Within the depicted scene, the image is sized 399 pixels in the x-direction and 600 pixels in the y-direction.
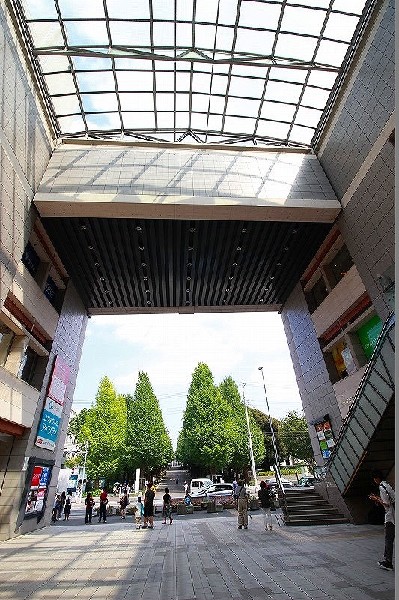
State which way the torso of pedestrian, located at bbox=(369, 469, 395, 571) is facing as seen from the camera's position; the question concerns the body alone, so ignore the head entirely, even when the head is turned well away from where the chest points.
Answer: to the viewer's left

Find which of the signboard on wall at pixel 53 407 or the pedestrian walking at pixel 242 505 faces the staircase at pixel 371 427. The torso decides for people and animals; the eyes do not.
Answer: the signboard on wall

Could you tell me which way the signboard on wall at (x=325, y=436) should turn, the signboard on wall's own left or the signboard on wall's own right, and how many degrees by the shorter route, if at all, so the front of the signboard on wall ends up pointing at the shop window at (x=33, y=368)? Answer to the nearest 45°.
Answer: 0° — it already faces it

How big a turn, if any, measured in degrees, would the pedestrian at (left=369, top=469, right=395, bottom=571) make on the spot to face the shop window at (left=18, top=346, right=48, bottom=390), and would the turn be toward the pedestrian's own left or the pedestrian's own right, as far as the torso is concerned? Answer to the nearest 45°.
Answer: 0° — they already face it

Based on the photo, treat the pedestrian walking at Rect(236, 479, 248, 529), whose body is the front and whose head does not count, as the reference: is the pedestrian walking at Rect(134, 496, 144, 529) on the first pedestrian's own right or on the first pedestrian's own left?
on the first pedestrian's own left

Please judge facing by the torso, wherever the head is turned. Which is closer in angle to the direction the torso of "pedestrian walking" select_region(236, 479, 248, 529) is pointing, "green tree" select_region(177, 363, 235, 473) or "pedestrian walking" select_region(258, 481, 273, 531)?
the green tree

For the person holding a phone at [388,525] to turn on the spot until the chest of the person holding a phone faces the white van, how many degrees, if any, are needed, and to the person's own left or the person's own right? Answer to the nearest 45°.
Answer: approximately 45° to the person's own right

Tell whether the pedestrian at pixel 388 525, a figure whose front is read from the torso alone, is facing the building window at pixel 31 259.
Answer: yes

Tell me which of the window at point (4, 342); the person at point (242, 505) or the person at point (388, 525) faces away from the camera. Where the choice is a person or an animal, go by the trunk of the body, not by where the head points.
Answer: the person at point (242, 505)

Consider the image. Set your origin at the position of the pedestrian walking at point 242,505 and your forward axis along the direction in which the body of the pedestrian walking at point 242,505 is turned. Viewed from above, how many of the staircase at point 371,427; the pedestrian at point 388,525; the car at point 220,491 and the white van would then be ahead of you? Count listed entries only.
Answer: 2

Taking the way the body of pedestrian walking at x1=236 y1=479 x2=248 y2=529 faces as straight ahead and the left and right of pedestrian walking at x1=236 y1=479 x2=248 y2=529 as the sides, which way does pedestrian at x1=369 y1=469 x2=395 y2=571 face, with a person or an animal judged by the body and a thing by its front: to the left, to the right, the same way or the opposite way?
to the left

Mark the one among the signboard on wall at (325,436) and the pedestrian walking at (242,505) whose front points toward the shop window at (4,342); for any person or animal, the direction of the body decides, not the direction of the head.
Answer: the signboard on wall

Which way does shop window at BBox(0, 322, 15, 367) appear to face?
to the viewer's right

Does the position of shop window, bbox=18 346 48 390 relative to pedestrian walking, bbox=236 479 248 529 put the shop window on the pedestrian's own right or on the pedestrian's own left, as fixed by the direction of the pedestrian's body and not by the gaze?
on the pedestrian's own left

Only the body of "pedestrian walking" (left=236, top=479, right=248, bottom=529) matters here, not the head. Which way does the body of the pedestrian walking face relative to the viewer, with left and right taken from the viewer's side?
facing away from the viewer

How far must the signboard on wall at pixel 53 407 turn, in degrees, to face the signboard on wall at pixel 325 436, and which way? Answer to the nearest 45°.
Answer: approximately 45° to its left
